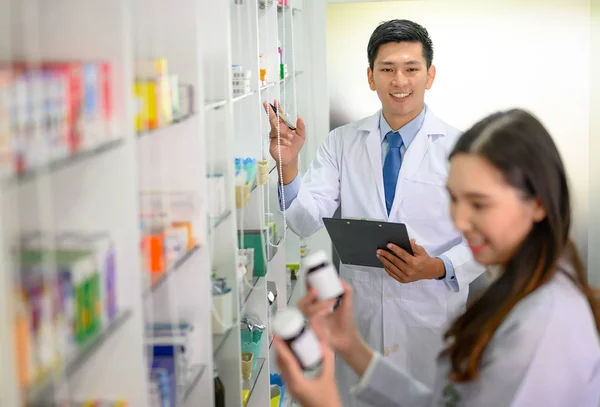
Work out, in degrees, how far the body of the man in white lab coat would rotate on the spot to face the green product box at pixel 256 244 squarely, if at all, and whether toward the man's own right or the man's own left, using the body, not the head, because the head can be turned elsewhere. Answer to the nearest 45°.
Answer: approximately 45° to the man's own right

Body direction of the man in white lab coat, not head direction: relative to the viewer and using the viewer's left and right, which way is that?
facing the viewer

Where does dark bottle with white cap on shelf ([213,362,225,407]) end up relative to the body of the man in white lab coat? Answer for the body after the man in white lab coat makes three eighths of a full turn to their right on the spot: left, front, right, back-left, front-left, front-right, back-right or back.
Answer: left

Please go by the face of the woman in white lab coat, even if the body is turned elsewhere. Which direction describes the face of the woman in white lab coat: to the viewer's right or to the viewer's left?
to the viewer's left

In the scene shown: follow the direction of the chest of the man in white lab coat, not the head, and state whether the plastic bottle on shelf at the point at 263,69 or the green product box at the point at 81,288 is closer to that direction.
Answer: the green product box

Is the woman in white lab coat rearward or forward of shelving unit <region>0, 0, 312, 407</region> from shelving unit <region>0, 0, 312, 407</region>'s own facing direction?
forward

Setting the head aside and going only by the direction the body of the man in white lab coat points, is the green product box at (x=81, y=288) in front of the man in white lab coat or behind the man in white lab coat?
in front

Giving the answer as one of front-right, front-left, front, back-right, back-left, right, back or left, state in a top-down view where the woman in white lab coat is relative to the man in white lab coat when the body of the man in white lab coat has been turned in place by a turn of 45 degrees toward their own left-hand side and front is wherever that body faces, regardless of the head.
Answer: front-right

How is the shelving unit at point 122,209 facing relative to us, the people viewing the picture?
facing the viewer and to the right of the viewer

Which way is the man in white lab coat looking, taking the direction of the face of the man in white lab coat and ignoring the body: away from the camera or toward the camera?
toward the camera
